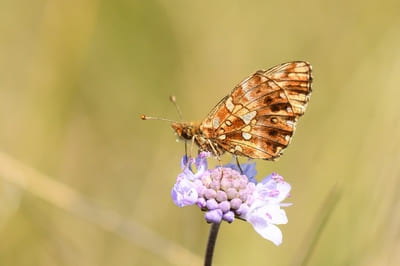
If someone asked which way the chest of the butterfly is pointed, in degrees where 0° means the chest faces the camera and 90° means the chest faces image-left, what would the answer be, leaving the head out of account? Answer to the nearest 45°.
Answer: approximately 90°

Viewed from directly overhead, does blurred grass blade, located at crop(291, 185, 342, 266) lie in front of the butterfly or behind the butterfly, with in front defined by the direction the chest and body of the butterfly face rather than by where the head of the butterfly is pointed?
behind
